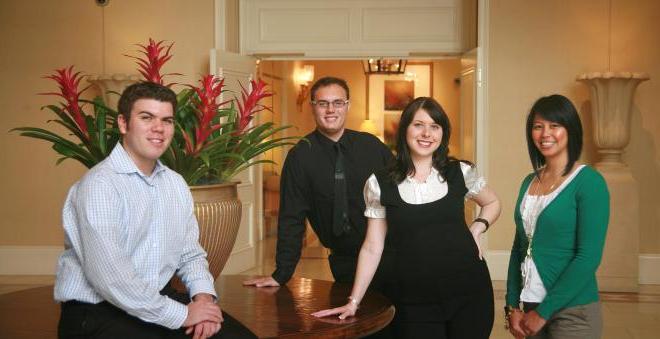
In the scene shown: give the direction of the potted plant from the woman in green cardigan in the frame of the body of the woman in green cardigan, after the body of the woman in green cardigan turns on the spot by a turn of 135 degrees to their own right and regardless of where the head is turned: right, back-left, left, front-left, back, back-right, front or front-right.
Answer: left

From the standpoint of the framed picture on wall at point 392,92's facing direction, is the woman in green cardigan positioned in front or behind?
in front

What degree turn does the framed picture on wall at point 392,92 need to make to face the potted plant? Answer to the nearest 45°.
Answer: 0° — it already faces it

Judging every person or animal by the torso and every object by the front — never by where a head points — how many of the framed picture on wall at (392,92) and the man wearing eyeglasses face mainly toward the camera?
2

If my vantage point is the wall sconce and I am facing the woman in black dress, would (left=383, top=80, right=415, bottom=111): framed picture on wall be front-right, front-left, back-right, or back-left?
back-left

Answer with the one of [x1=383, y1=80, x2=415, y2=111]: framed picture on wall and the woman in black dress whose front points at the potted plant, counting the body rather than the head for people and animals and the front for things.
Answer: the framed picture on wall

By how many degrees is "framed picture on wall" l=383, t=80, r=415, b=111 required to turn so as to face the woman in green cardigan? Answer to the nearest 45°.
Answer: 0° — it already faces them

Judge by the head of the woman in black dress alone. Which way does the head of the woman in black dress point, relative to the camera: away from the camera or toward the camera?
toward the camera

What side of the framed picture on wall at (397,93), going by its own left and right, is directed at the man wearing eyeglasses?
front

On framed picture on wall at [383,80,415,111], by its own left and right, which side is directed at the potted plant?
front

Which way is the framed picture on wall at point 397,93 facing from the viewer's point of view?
toward the camera

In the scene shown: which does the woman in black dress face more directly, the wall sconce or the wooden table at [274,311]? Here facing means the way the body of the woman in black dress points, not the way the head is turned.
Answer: the wooden table

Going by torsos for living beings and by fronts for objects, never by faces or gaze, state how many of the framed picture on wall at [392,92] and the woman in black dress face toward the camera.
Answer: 2

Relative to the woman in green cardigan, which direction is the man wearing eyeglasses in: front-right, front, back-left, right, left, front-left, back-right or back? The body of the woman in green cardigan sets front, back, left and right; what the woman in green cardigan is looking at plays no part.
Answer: right

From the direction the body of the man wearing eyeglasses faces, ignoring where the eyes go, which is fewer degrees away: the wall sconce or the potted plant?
the potted plant

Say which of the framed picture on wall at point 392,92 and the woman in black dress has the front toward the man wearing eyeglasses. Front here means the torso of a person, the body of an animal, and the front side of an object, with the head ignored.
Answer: the framed picture on wall

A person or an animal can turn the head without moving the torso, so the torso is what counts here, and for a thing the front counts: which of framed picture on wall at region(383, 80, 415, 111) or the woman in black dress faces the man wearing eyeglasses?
the framed picture on wall

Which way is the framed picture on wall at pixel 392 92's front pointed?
toward the camera

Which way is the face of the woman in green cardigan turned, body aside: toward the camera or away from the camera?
toward the camera

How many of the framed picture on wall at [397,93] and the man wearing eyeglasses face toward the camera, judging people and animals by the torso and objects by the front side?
2

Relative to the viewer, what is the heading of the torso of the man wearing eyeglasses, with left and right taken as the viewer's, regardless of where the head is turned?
facing the viewer
